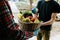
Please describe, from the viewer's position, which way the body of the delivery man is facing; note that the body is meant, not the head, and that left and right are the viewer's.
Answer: facing the viewer and to the left of the viewer
